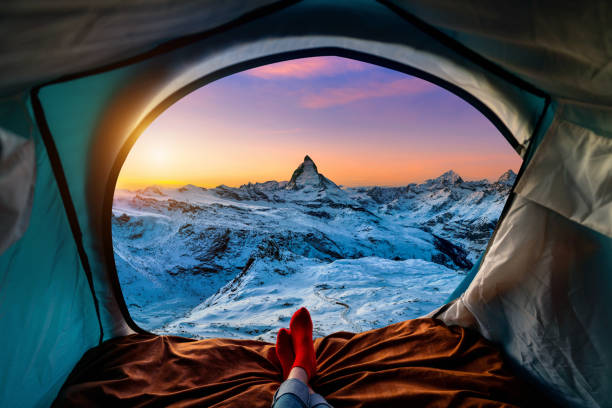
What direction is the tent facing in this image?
away from the camera

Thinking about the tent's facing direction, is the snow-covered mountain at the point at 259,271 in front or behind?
in front
